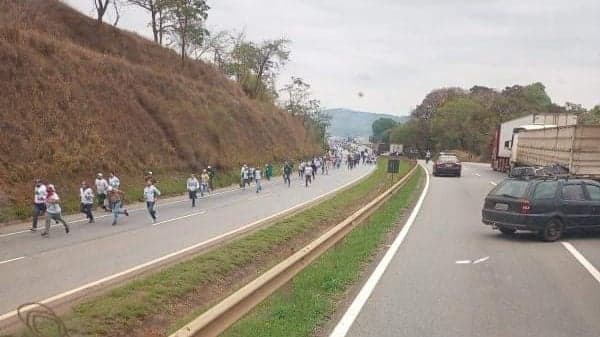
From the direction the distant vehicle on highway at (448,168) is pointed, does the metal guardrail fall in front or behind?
behind

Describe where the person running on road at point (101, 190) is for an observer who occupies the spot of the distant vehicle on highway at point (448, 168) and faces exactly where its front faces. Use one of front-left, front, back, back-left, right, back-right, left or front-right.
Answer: back-left

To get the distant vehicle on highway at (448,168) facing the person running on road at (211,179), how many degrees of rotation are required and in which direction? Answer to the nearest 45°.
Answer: approximately 135° to its left

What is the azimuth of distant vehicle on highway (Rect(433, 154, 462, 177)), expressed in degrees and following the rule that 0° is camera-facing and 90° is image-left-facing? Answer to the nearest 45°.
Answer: approximately 180°

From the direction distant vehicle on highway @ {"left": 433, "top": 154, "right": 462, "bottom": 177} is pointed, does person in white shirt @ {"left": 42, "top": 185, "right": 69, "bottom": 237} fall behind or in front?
behind

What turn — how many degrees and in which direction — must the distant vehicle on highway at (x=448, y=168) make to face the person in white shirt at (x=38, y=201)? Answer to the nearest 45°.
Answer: approximately 135° to its left
